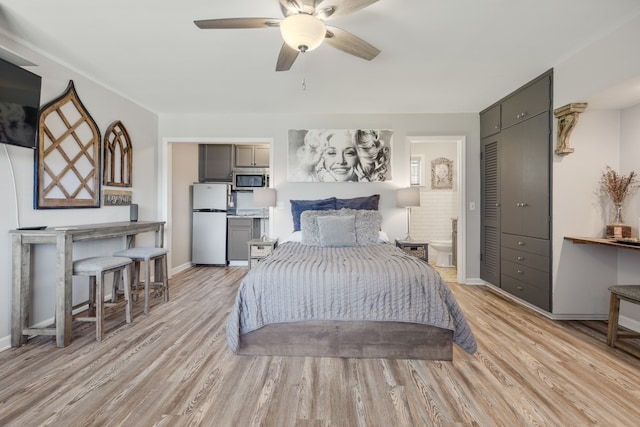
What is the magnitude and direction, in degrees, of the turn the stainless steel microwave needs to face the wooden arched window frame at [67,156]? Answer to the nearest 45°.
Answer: approximately 45° to its right

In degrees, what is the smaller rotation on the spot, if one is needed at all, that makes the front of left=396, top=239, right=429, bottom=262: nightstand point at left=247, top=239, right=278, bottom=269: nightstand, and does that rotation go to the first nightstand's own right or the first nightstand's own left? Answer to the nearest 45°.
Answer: approximately 90° to the first nightstand's own right

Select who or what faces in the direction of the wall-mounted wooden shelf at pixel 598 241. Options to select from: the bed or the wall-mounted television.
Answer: the wall-mounted television

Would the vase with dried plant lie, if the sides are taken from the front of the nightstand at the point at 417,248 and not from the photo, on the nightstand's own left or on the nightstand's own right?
on the nightstand's own left

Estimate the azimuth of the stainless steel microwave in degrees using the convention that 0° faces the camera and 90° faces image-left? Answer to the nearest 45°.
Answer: approximately 0°

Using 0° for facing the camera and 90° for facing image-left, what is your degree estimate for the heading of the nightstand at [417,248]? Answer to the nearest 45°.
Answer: approximately 0°

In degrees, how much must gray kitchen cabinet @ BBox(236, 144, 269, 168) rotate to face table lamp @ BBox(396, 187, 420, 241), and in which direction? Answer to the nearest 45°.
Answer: approximately 45° to its left

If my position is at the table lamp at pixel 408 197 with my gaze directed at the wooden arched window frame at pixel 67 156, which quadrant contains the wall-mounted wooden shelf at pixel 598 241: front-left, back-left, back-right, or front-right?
back-left

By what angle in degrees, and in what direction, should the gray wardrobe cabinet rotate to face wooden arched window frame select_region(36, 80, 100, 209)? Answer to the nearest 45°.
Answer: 0° — it already faces it

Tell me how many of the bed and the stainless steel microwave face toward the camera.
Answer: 2

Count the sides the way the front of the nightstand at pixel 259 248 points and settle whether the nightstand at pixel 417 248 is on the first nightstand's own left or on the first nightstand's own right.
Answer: on the first nightstand's own left
